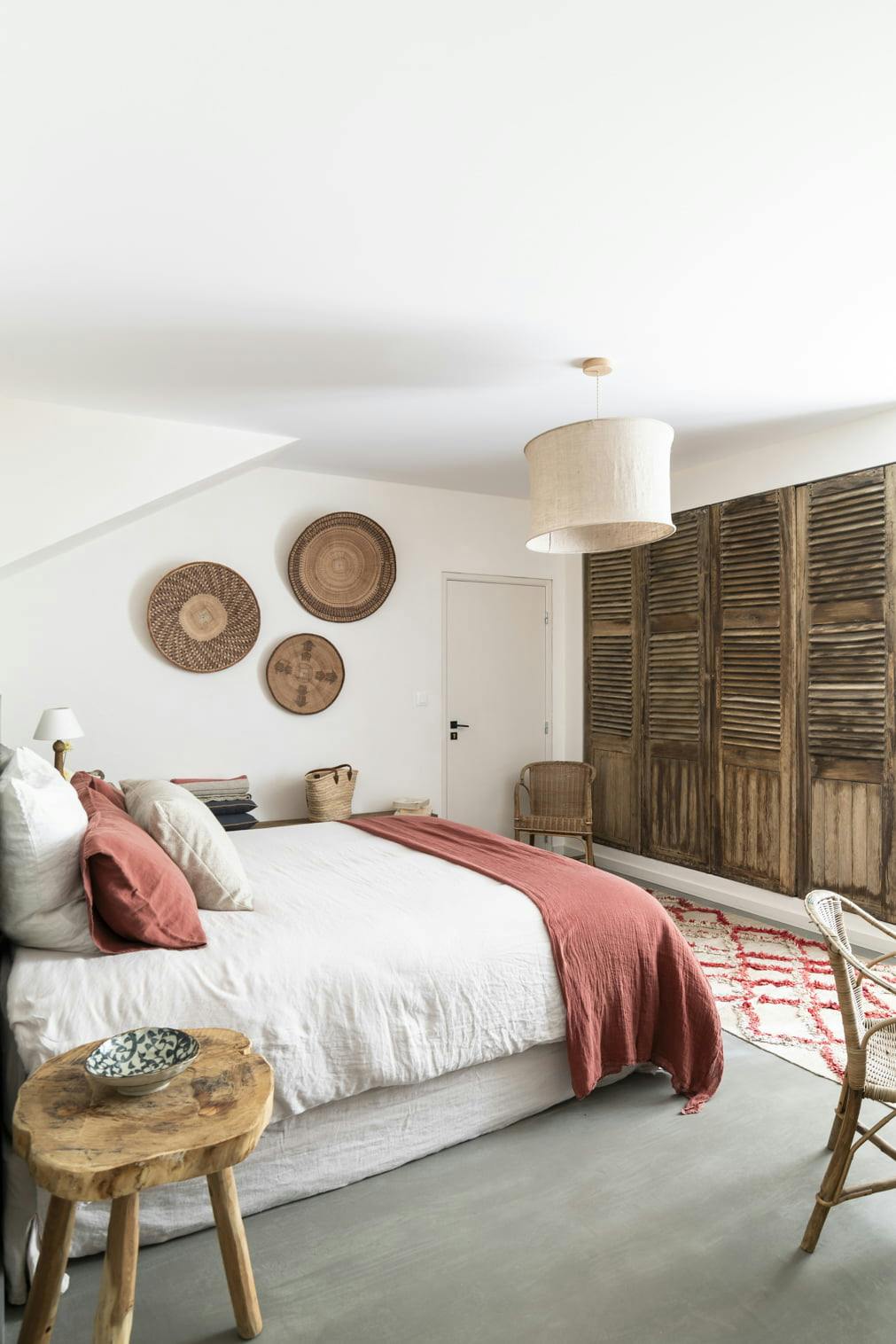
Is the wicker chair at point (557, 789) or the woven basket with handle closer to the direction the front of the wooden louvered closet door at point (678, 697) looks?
the woven basket with handle

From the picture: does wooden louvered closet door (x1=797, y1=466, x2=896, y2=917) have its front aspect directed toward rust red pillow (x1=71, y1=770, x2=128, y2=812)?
yes

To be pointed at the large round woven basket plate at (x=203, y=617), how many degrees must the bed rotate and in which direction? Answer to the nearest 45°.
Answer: approximately 45° to its left

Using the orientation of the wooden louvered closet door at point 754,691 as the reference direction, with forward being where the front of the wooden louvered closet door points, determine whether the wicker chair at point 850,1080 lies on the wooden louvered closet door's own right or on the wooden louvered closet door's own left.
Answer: on the wooden louvered closet door's own left

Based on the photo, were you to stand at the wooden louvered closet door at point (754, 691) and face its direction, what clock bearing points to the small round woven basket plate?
The small round woven basket plate is roughly at 1 o'clock from the wooden louvered closet door.

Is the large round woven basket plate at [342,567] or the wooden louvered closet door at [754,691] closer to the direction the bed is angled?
the wooden louvered closet door

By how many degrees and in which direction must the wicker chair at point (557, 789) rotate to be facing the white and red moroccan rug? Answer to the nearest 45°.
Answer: approximately 45° to its left

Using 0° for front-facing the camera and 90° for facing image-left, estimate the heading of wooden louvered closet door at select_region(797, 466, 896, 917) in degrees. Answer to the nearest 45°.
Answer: approximately 45°

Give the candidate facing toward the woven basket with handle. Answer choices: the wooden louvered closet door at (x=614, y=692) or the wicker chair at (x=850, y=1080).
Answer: the wooden louvered closet door

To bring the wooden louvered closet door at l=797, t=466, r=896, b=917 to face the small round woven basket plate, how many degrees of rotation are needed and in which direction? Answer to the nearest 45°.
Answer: approximately 45° to its right

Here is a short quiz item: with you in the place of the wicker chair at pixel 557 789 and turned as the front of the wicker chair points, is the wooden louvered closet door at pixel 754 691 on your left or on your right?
on your left

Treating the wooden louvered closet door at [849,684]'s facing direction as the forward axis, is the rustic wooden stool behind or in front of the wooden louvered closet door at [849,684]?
in front
